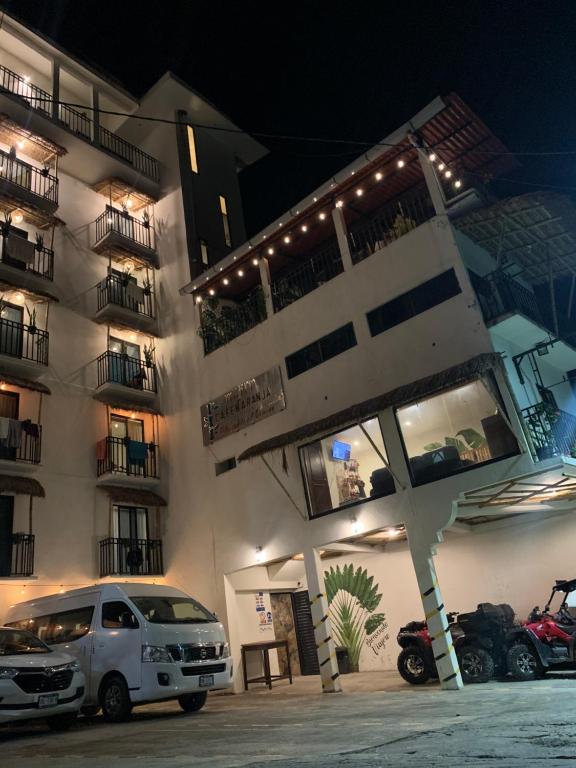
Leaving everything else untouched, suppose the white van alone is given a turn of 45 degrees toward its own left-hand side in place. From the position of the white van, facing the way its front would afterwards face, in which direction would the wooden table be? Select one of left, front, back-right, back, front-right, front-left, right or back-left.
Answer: front-left

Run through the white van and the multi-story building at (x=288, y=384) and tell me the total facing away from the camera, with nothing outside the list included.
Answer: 0

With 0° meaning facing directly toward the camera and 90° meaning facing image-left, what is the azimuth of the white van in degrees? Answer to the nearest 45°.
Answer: approximately 315°

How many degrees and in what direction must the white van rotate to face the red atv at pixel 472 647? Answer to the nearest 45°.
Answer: approximately 45° to its left

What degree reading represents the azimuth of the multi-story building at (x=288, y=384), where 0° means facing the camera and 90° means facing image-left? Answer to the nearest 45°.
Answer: approximately 45°

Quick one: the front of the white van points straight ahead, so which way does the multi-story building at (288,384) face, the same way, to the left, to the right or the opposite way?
to the right

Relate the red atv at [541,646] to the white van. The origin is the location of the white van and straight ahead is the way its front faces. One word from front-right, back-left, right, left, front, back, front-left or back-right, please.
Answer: front-left

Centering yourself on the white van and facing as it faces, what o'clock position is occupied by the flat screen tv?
The flat screen tv is roughly at 10 o'clock from the white van.

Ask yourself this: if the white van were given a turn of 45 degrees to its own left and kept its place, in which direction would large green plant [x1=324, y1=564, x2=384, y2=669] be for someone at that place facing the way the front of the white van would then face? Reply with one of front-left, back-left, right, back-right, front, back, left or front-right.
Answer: front-left
